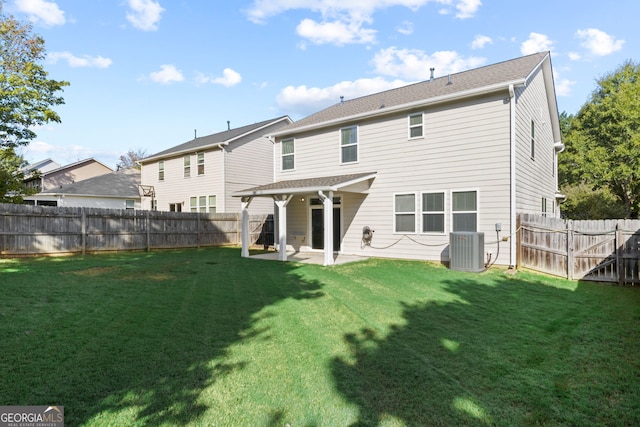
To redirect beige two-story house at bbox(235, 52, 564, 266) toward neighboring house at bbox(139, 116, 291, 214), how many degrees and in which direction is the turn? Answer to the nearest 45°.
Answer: approximately 90° to its left

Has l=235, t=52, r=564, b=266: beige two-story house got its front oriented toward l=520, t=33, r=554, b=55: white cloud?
yes

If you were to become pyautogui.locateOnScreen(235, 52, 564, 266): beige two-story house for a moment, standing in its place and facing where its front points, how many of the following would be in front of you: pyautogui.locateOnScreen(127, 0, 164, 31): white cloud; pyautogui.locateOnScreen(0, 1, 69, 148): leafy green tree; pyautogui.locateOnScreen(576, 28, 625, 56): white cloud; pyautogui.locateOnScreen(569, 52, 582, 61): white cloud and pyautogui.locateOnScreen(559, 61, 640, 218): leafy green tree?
3

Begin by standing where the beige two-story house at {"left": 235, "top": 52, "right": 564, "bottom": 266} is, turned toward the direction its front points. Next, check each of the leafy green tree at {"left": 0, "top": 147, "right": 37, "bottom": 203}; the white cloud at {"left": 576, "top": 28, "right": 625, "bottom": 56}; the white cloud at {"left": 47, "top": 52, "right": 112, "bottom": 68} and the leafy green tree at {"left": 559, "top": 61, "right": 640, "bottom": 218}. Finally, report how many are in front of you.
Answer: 2

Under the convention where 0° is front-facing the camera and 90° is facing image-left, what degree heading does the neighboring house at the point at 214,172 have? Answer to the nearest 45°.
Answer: approximately 225°

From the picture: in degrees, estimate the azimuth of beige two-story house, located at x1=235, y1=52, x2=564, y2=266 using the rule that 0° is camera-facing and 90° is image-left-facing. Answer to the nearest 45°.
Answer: approximately 225°
